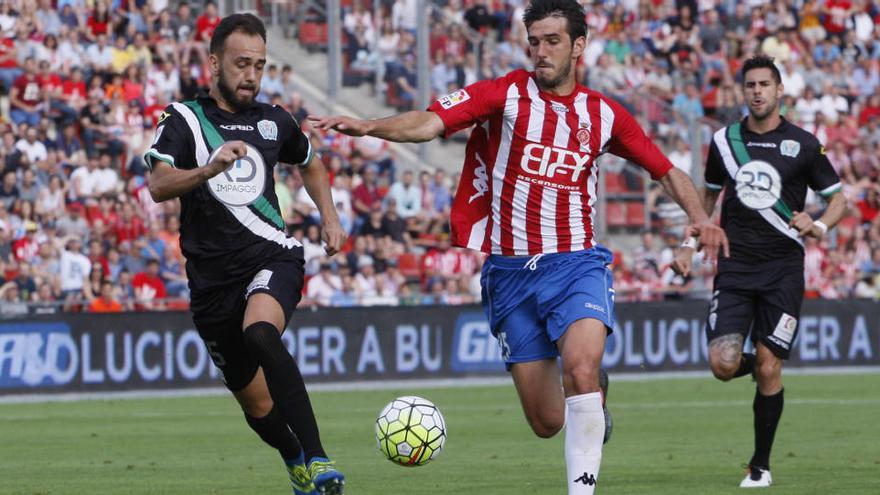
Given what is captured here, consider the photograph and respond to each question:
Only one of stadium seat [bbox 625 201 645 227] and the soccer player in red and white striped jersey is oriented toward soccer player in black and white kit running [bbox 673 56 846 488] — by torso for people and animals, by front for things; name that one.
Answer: the stadium seat

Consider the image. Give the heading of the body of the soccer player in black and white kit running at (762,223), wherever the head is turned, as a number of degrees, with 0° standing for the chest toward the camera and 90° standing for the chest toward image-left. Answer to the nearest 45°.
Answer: approximately 0°

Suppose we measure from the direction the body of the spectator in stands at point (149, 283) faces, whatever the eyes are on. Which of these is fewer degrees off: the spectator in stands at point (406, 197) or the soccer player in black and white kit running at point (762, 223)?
the soccer player in black and white kit running
